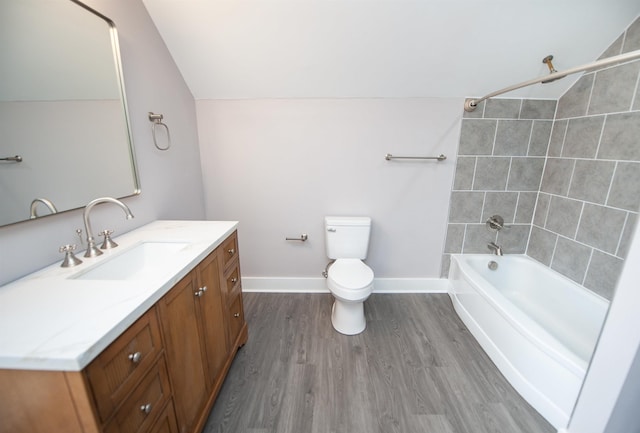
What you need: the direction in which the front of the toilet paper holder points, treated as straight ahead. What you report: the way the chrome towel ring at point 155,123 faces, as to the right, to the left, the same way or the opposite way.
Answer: to the left

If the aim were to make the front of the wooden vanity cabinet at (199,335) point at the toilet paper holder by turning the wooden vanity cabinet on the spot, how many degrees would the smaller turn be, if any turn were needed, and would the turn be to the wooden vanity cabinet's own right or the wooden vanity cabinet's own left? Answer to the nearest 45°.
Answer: approximately 90° to the wooden vanity cabinet's own left

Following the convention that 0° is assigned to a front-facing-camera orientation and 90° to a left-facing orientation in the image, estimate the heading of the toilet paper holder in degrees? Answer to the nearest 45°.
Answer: approximately 0°

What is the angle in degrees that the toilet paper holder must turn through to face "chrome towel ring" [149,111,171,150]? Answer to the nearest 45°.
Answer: approximately 45° to its right

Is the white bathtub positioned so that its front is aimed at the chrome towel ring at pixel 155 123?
yes

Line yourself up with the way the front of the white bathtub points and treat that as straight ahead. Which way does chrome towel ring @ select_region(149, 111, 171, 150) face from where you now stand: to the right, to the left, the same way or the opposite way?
the opposite way

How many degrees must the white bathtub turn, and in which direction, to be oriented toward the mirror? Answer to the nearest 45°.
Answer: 0° — it already faces it

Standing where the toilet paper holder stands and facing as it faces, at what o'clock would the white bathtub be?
The white bathtub is roughly at 10 o'clock from the toilet paper holder.
